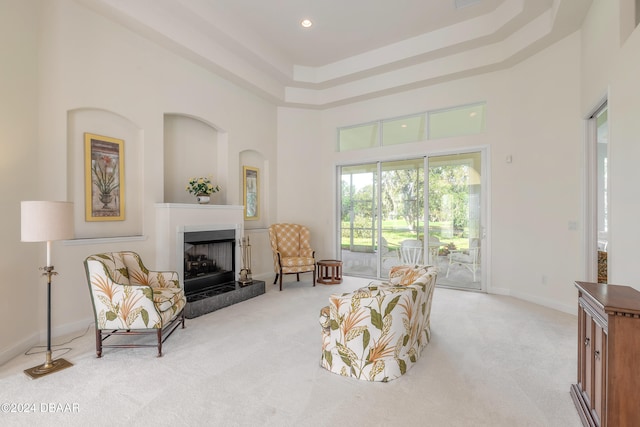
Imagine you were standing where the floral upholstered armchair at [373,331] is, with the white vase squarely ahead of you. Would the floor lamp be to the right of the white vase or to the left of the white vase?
left

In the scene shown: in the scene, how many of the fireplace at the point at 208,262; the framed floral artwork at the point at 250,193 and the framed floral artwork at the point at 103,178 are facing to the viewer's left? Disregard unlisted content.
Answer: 0

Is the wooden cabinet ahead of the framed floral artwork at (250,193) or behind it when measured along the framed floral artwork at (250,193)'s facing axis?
ahead

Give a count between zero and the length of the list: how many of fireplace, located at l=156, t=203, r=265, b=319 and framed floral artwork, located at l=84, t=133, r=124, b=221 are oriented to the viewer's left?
0

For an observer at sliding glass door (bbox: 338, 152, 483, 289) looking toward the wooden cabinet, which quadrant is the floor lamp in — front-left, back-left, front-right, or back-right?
front-right

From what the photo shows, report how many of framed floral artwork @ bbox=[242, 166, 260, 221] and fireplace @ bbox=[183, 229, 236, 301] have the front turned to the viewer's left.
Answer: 0

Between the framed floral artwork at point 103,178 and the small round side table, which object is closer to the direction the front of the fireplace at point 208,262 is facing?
the small round side table

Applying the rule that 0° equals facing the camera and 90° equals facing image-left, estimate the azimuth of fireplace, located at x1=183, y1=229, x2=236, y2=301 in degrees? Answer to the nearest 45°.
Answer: approximately 315°

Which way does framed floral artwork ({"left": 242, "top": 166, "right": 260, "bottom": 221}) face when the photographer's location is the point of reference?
facing the viewer and to the right of the viewer

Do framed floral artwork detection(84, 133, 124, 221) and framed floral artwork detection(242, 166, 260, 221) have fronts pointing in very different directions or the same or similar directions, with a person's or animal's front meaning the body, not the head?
same or similar directions

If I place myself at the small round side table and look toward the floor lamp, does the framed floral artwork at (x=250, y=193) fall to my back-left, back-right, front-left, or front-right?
front-right

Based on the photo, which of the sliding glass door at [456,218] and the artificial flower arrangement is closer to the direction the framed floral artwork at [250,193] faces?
the sliding glass door

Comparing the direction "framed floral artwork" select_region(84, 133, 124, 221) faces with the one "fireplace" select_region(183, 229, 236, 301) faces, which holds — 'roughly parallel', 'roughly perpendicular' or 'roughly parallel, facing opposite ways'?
roughly parallel

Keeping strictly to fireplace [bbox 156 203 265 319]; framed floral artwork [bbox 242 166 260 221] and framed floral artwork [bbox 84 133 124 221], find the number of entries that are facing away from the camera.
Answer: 0

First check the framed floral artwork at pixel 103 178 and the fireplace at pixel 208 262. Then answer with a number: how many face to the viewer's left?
0

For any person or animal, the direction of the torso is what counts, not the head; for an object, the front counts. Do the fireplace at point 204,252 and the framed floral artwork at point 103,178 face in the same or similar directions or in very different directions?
same or similar directions

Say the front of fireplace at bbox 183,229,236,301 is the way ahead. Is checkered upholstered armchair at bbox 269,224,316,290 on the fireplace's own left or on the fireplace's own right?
on the fireplace's own left

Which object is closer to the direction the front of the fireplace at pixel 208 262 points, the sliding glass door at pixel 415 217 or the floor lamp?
the sliding glass door

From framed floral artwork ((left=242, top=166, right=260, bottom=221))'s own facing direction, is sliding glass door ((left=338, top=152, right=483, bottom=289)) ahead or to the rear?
ahead
